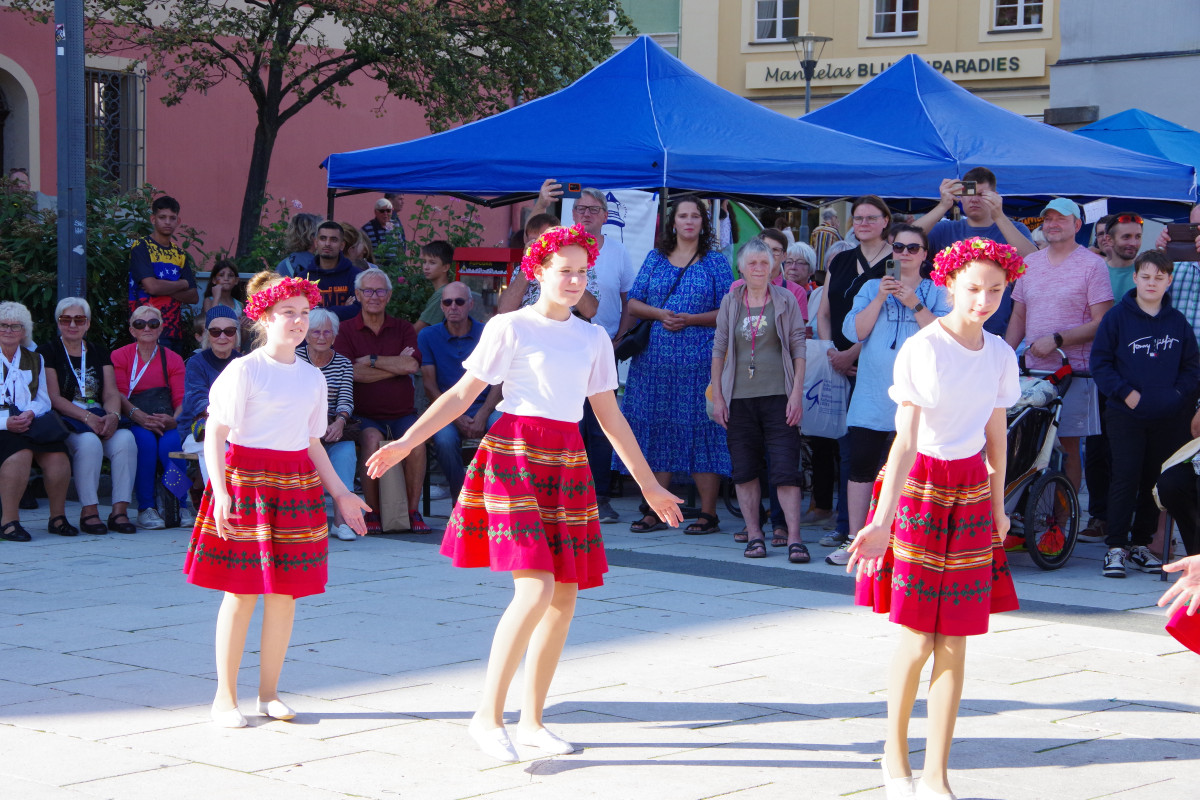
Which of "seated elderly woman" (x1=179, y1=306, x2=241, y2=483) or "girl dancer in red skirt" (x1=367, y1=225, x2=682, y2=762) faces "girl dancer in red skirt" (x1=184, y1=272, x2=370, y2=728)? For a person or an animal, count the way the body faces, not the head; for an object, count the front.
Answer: the seated elderly woman

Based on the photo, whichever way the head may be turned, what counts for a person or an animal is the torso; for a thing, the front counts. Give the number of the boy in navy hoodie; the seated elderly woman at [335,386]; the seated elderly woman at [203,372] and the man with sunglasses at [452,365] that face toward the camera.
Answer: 4

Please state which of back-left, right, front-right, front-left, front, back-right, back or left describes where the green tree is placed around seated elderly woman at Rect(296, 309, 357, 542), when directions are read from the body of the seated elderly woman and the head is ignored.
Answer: back

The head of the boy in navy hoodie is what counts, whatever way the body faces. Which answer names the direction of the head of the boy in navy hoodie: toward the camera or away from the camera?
toward the camera

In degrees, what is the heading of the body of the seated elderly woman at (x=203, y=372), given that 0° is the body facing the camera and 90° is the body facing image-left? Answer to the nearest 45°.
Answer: approximately 0°

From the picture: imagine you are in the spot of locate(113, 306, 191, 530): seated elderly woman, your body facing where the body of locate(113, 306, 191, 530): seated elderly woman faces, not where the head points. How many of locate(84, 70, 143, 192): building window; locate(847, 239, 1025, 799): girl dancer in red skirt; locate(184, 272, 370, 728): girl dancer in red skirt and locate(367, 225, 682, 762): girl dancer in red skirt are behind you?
1

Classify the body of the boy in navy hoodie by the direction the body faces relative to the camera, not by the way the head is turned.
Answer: toward the camera

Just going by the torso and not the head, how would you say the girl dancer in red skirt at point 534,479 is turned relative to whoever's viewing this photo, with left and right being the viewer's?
facing the viewer and to the right of the viewer

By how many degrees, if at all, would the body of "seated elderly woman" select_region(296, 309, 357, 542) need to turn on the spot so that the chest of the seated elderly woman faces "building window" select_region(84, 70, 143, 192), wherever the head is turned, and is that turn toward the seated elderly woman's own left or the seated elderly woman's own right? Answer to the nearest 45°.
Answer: approximately 180°

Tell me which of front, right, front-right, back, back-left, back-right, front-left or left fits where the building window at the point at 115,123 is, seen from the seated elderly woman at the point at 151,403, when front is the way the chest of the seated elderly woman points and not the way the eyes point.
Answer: back

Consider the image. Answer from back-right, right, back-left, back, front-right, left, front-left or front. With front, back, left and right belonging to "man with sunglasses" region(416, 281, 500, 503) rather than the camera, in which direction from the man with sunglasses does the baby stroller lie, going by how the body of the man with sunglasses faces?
front-left

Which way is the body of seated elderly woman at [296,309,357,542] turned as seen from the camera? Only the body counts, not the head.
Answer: toward the camera

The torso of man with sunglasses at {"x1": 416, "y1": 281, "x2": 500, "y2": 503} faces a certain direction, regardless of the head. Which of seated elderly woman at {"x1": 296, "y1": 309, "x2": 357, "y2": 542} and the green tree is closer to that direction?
the seated elderly woman

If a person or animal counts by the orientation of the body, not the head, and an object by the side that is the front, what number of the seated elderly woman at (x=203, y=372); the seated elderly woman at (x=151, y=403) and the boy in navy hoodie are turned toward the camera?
3

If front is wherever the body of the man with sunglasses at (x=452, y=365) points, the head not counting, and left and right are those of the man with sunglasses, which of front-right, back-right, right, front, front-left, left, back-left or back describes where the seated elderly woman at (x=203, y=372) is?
right

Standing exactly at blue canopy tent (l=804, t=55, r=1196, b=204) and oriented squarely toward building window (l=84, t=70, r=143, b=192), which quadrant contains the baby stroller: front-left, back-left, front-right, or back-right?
back-left

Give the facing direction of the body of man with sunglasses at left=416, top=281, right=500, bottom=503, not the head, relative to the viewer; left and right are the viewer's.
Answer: facing the viewer
